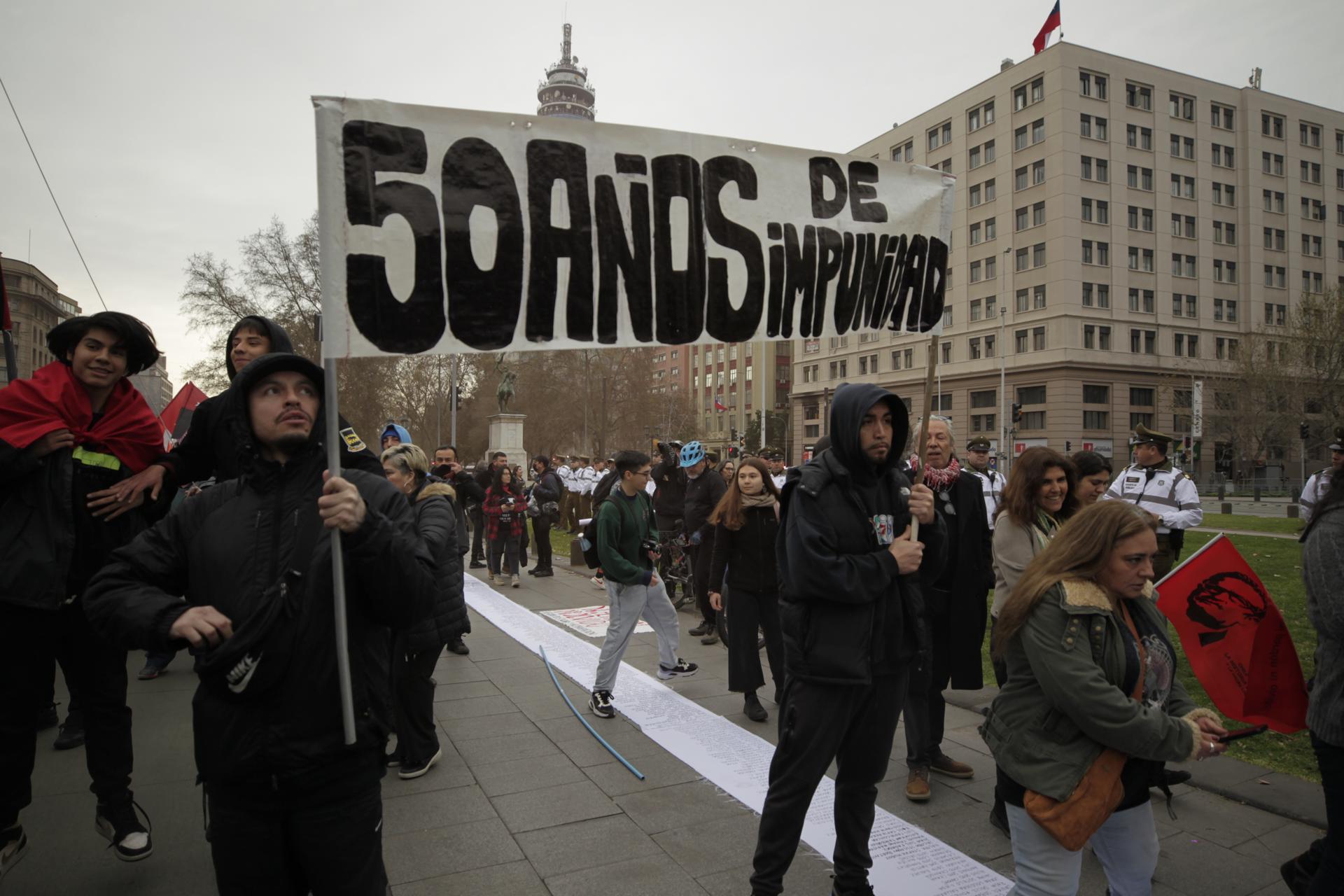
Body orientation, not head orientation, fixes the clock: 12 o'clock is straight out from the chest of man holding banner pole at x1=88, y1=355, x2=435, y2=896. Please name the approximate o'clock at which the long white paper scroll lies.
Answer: The long white paper scroll is roughly at 8 o'clock from the man holding banner pole.

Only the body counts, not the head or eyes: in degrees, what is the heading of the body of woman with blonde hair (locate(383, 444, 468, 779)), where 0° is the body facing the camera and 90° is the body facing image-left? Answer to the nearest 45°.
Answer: approximately 90°

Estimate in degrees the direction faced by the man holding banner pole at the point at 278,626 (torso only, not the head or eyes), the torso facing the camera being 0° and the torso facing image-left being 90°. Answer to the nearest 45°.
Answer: approximately 0°

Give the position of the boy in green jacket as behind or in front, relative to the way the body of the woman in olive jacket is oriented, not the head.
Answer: behind

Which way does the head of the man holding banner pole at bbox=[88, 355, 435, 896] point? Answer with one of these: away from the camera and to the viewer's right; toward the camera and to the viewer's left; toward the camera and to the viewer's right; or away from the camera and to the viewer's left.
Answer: toward the camera and to the viewer's right

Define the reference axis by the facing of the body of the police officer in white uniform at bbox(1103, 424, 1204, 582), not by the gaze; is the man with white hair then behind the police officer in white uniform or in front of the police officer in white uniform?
in front

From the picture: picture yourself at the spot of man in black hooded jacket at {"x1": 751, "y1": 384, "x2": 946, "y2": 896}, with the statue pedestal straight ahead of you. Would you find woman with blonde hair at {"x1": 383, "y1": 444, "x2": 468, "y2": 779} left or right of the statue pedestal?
left
